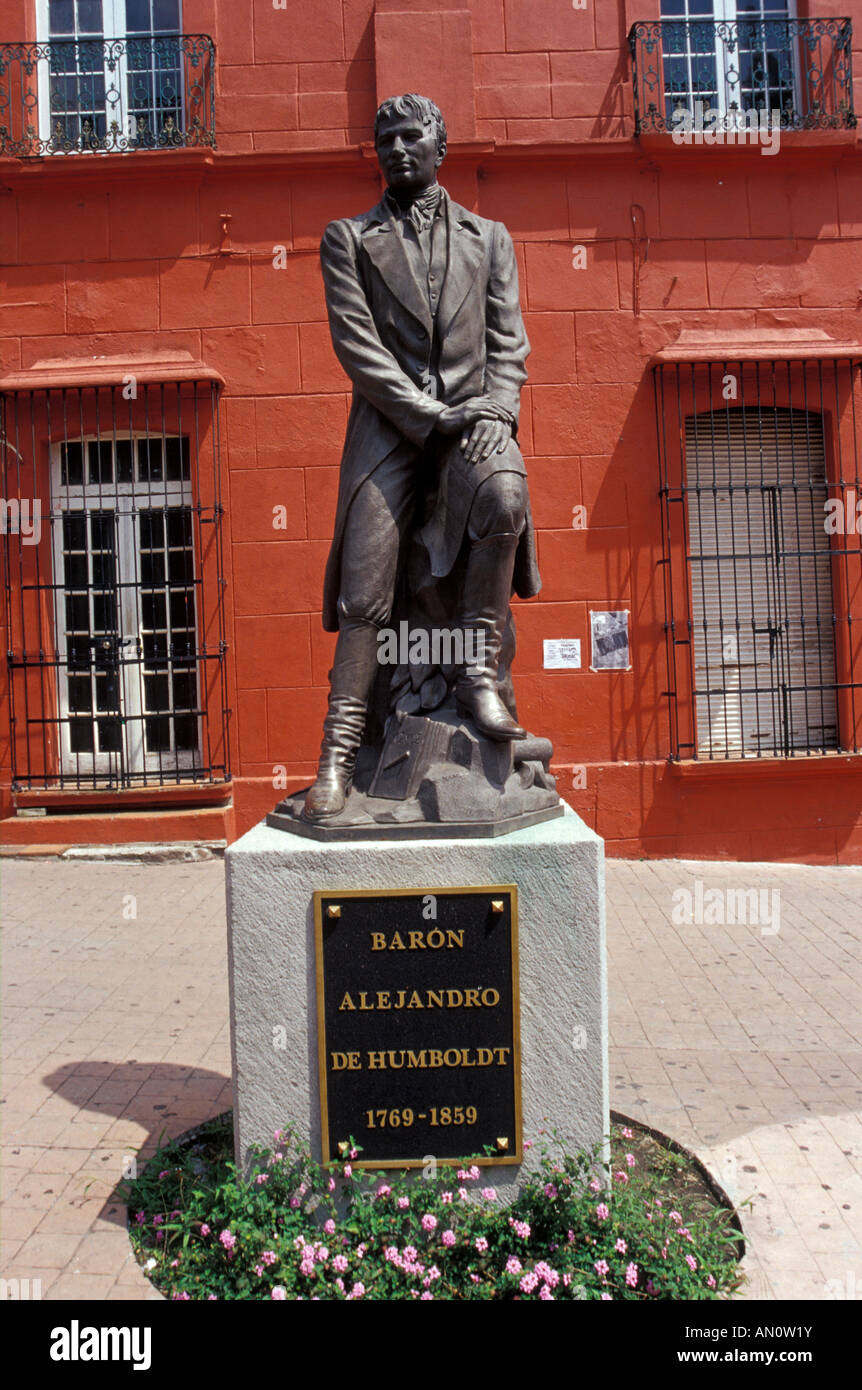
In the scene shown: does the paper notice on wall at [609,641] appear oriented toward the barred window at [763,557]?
no

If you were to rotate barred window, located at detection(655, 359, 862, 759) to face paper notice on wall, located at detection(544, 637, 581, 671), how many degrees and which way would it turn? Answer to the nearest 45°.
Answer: approximately 90° to its right

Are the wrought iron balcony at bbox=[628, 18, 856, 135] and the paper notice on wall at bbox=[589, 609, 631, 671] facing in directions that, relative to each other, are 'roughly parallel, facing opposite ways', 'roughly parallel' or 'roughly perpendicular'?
roughly parallel

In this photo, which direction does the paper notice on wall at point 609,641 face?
toward the camera

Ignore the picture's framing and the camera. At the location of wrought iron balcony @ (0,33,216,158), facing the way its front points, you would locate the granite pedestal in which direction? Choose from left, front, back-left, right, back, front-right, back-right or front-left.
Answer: front

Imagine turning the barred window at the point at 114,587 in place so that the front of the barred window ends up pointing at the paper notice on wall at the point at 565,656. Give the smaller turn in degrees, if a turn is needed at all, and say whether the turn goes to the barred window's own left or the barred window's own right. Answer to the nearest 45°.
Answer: approximately 90° to the barred window's own left

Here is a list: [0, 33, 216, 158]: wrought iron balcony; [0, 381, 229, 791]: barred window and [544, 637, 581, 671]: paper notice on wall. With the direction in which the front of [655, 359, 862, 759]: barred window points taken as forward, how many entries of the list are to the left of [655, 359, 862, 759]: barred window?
0

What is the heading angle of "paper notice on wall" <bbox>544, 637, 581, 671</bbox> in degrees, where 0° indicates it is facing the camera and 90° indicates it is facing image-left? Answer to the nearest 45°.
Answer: approximately 0°

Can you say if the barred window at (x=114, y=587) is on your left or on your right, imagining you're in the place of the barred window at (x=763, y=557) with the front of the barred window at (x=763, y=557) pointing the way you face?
on your right

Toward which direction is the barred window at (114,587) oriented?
toward the camera

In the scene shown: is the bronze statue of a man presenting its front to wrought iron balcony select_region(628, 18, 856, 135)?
no

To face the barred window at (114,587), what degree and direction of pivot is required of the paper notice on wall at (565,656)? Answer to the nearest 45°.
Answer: approximately 90° to its right

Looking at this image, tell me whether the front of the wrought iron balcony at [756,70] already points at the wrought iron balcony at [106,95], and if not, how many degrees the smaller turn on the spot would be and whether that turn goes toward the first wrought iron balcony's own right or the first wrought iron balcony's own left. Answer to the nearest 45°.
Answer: approximately 90° to the first wrought iron balcony's own right

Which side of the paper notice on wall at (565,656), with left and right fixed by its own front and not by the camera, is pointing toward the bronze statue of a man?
front

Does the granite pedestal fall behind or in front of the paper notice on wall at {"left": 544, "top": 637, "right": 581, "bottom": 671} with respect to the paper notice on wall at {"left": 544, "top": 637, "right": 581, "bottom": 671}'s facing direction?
in front

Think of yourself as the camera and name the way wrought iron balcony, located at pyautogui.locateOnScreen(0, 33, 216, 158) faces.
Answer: facing the viewer

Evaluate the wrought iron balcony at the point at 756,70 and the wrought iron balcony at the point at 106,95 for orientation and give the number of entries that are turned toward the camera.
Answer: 2
